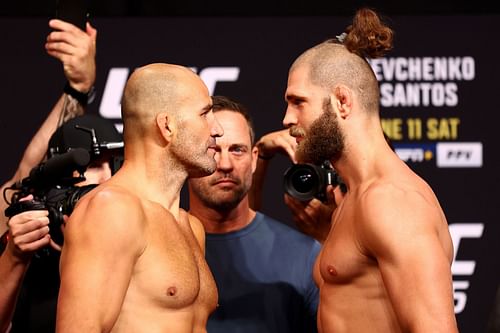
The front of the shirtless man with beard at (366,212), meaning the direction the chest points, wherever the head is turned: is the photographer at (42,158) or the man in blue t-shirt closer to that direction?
the photographer

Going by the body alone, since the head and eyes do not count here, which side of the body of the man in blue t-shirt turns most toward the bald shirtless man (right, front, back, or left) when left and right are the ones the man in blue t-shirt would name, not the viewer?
front

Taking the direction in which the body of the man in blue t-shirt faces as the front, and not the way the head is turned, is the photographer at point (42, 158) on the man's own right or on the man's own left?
on the man's own right

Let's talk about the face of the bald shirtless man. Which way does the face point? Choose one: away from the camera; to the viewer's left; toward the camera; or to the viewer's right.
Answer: to the viewer's right

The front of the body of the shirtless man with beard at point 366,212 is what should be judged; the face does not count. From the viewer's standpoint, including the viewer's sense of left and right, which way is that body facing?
facing to the left of the viewer

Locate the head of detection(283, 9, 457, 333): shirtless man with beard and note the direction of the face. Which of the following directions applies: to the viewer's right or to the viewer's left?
to the viewer's left

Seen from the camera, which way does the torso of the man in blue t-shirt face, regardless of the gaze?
toward the camera

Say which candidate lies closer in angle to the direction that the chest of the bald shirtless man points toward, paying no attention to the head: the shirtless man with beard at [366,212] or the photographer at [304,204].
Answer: the shirtless man with beard

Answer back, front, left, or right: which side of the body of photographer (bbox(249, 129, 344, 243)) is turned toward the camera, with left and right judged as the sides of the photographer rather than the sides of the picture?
front

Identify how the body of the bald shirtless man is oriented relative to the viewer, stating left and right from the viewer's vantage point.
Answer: facing the viewer and to the right of the viewer

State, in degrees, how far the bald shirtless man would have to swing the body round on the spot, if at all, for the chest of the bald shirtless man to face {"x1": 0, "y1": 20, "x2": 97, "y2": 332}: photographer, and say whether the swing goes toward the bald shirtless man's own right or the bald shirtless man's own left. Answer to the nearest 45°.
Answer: approximately 180°
